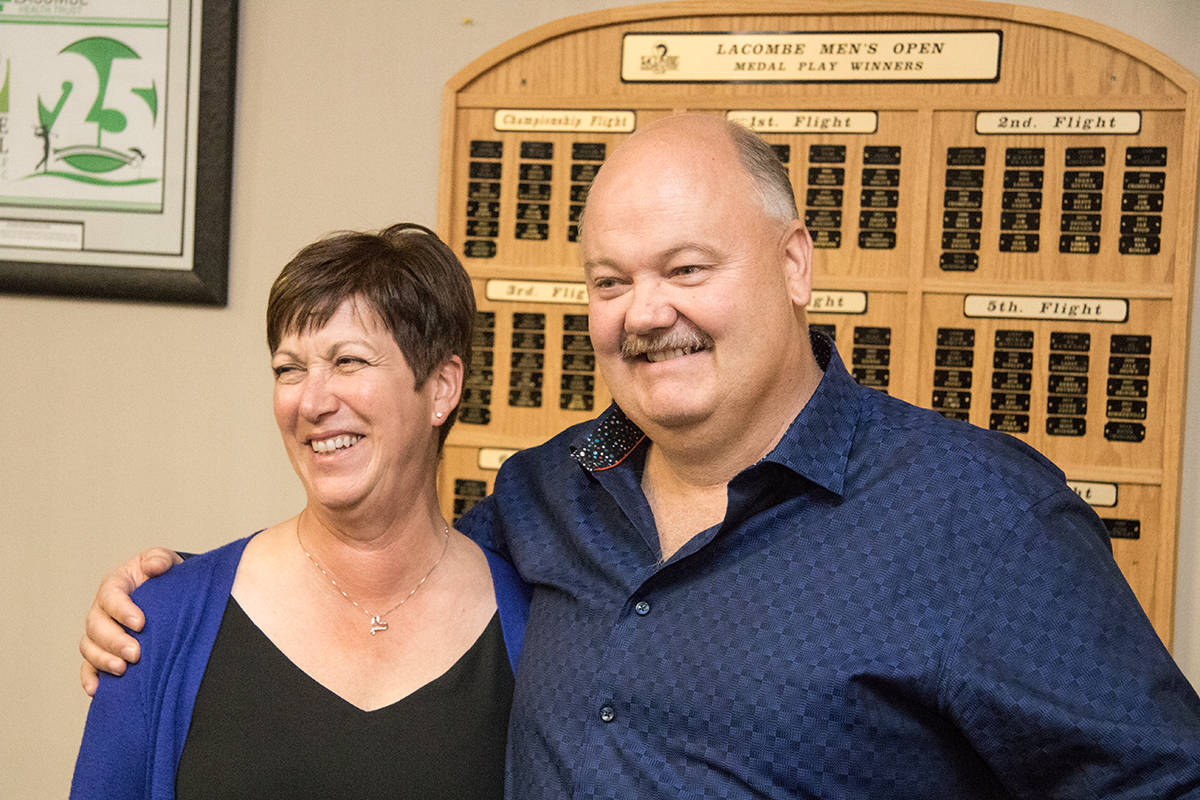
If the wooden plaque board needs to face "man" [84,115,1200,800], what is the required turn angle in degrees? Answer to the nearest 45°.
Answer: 0° — it already faces them

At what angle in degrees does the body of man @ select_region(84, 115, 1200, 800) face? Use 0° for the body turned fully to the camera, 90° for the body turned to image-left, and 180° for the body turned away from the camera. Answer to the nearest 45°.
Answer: approximately 45°

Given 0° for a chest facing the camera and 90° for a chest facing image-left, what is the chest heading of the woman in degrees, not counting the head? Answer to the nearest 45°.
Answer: approximately 0°

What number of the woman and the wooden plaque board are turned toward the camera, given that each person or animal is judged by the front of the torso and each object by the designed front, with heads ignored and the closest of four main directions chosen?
2

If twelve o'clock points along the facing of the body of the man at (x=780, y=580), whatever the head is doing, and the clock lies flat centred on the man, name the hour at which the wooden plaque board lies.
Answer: The wooden plaque board is roughly at 5 o'clock from the man.
